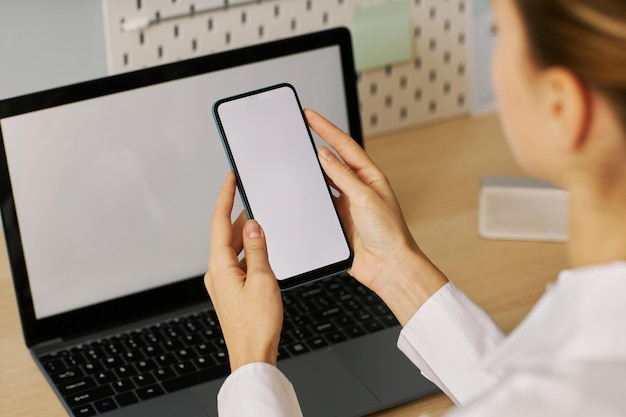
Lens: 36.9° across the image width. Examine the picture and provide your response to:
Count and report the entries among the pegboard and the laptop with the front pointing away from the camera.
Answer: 0

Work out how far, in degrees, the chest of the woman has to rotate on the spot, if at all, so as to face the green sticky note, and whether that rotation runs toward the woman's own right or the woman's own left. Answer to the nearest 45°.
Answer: approximately 45° to the woman's own right

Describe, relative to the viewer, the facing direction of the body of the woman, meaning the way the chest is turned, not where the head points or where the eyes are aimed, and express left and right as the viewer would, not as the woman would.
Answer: facing away from the viewer and to the left of the viewer

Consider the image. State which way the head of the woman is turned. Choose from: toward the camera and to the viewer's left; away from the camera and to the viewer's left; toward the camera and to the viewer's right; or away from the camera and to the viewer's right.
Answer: away from the camera and to the viewer's left

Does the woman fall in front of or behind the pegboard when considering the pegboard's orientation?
in front
